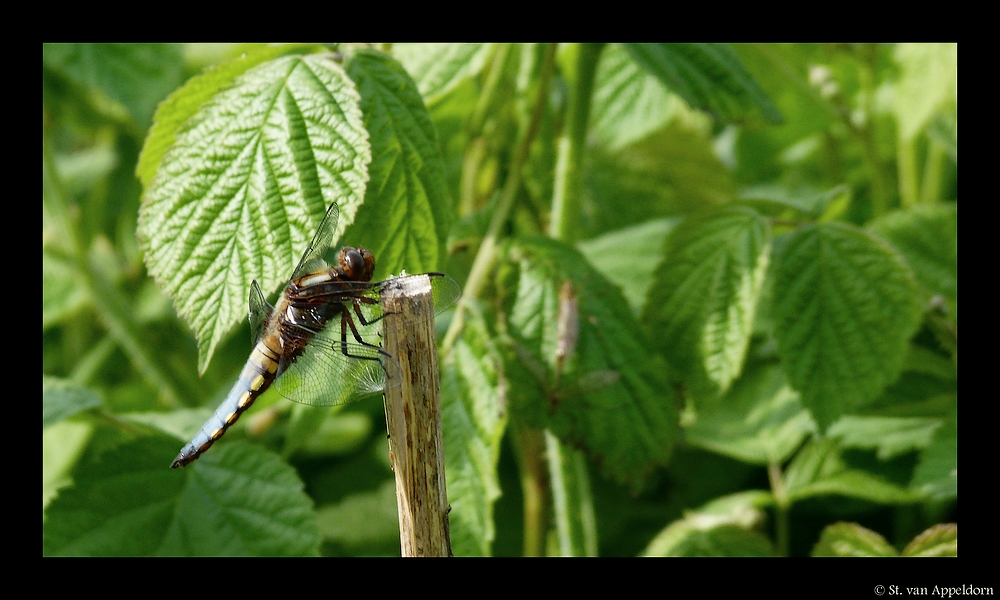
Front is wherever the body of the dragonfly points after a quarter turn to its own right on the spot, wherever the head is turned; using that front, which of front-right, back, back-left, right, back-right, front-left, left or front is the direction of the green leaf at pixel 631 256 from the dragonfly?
back-left

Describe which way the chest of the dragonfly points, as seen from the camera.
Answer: to the viewer's right

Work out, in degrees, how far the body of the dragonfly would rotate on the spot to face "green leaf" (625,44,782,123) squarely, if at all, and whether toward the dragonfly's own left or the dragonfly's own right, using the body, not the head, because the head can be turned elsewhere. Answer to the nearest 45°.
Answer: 0° — it already faces it

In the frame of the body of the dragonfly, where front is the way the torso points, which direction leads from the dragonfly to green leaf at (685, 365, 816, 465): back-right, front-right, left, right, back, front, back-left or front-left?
front-left

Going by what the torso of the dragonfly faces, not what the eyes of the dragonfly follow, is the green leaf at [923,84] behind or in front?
in front

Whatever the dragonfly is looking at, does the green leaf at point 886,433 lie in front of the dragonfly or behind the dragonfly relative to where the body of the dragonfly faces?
in front

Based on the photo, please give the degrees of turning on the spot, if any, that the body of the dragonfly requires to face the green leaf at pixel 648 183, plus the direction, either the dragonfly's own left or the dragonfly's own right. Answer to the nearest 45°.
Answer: approximately 45° to the dragonfly's own left
